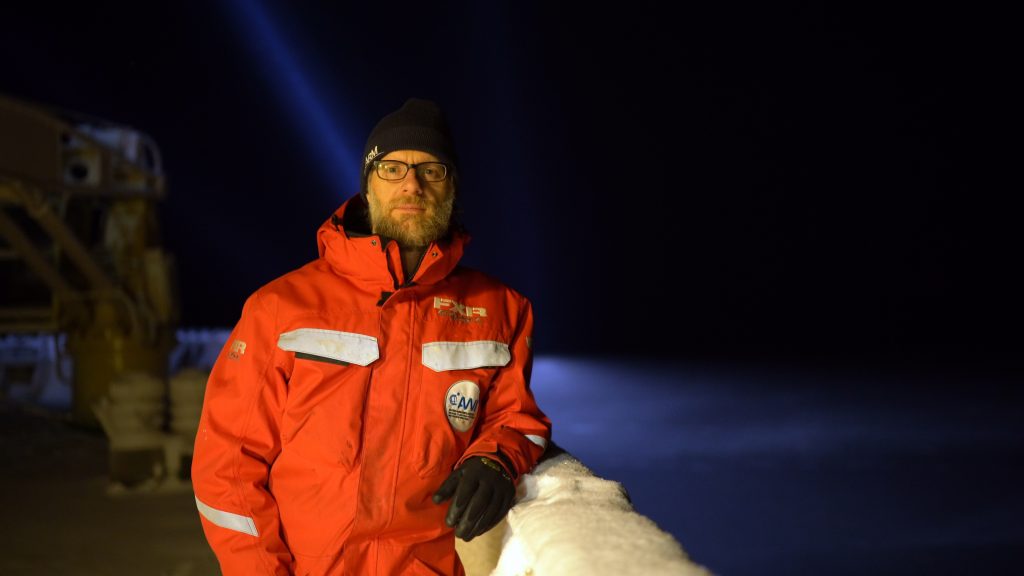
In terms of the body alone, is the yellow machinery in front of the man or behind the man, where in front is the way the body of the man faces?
behind

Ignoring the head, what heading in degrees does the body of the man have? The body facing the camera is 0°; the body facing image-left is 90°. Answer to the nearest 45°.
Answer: approximately 0°

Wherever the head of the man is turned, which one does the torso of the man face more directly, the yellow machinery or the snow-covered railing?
the snow-covered railing

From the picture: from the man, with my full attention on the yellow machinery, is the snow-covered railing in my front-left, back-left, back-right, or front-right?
back-right
